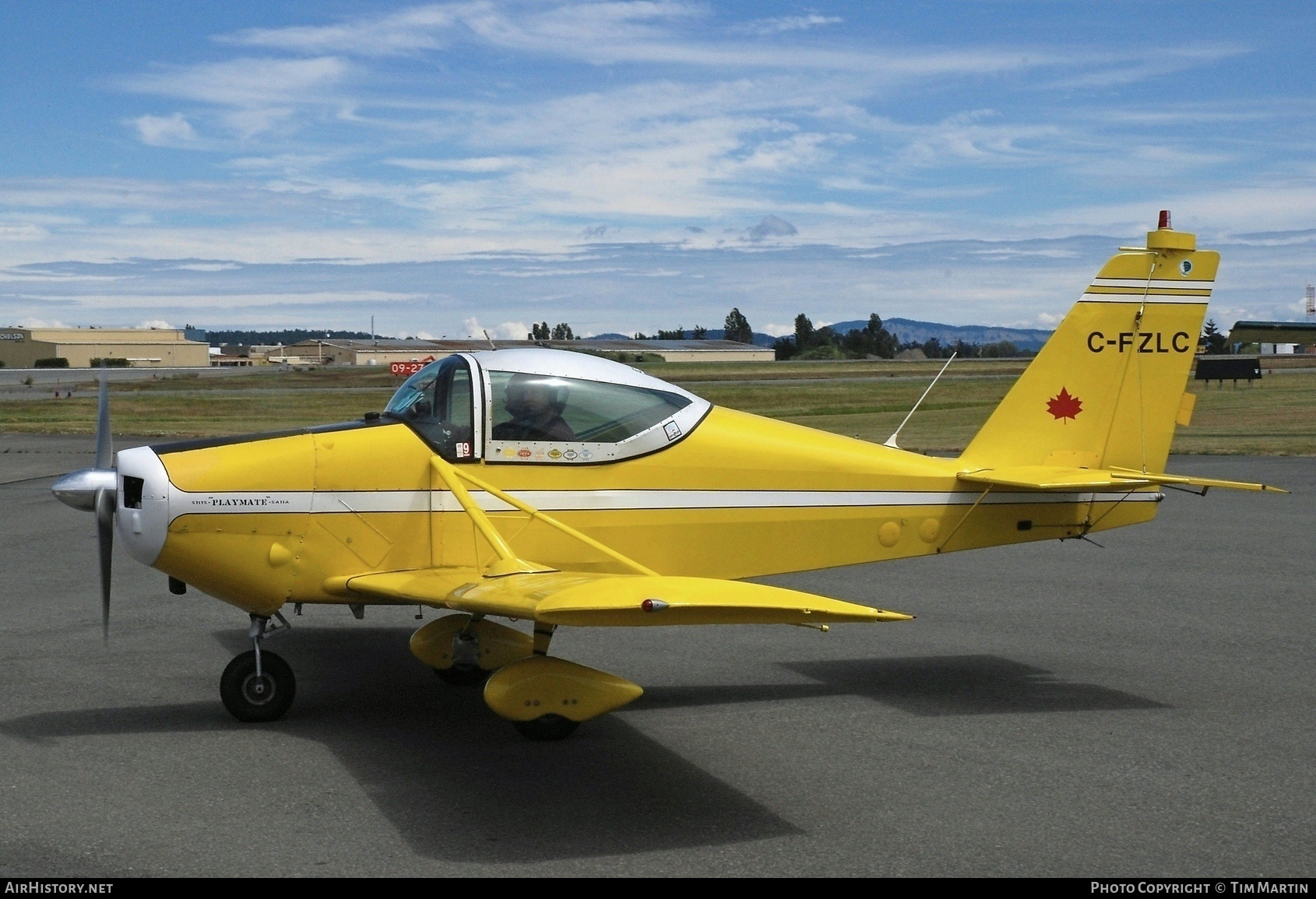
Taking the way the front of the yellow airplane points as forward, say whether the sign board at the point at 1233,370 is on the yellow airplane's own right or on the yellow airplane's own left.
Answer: on the yellow airplane's own right

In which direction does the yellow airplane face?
to the viewer's left
